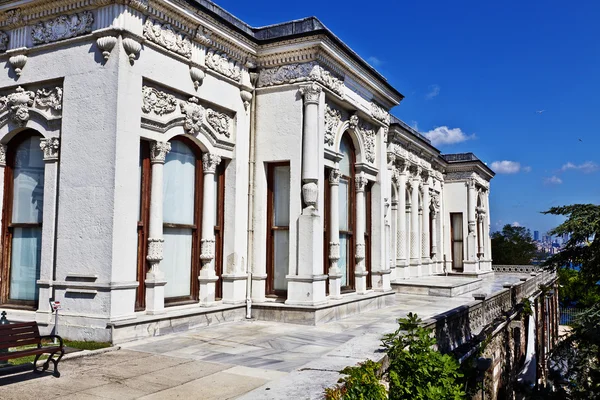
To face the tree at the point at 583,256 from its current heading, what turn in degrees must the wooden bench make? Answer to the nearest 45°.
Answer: approximately 45° to its left

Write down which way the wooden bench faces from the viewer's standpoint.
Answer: facing the viewer and to the right of the viewer

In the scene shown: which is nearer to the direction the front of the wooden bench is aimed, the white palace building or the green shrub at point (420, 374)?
the green shrub

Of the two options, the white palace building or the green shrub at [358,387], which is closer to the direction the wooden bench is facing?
the green shrub

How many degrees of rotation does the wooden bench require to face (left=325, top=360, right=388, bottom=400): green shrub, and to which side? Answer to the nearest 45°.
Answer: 0° — it already faces it

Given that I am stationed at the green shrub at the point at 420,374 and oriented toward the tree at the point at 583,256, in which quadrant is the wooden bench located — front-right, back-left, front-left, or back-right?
back-left
